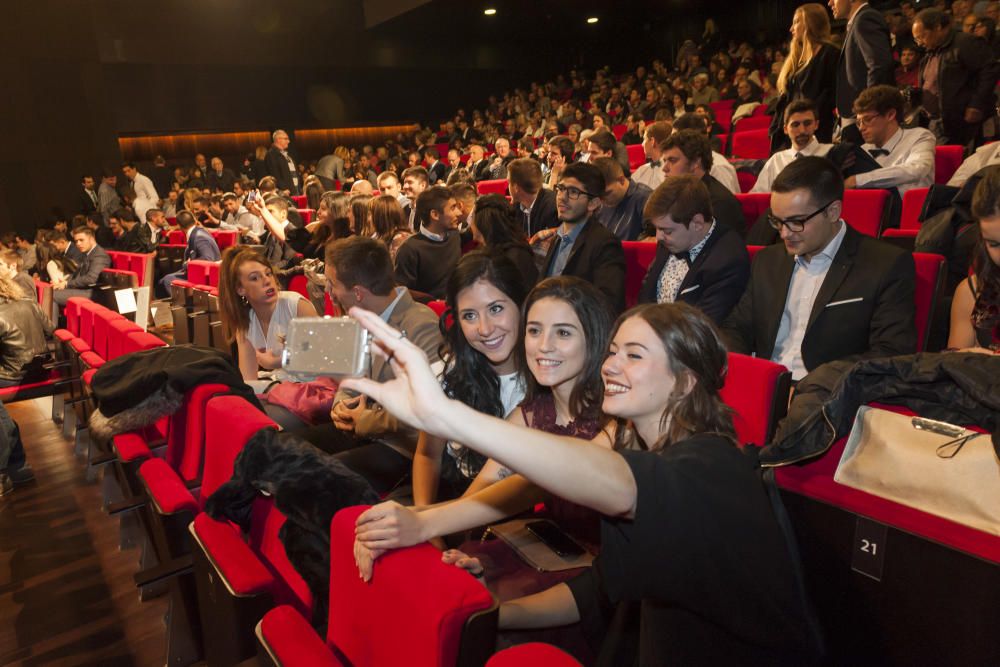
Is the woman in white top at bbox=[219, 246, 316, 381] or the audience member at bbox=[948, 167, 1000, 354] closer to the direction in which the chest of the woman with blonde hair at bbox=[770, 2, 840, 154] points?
the woman in white top

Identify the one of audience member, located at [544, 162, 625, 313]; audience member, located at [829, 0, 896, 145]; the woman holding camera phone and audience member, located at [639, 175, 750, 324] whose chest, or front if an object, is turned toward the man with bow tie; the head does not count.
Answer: audience member, located at [829, 0, 896, 145]

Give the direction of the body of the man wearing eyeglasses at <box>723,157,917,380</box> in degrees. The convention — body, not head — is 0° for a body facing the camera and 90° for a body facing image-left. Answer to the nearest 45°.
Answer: approximately 45°

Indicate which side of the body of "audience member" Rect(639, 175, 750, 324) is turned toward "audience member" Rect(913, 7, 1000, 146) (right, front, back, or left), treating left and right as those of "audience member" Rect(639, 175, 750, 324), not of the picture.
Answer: back

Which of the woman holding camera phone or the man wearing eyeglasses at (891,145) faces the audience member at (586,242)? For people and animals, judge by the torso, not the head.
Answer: the man wearing eyeglasses

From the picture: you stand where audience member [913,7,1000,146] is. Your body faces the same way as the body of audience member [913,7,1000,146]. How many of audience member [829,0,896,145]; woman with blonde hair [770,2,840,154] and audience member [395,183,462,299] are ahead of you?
3

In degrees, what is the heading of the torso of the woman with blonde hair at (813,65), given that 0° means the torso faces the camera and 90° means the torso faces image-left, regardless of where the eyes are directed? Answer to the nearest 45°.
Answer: approximately 45°
